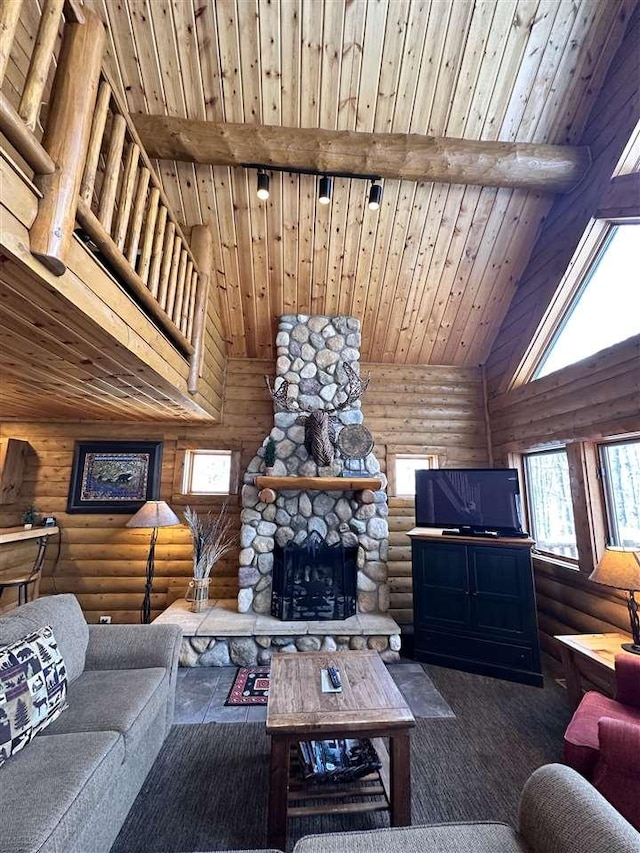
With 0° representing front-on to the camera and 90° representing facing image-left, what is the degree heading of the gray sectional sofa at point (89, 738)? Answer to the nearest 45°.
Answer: approximately 270°

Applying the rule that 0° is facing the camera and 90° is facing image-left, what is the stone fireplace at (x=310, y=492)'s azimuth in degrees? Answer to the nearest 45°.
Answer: approximately 0°

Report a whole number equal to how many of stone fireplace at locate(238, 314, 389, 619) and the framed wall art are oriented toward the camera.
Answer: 2

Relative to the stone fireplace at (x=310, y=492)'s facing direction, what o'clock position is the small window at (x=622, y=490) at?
The small window is roughly at 10 o'clock from the stone fireplace.

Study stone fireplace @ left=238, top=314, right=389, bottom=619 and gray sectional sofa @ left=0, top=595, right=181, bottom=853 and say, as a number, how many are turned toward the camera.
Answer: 1

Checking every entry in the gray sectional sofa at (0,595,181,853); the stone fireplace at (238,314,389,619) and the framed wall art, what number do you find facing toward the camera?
2

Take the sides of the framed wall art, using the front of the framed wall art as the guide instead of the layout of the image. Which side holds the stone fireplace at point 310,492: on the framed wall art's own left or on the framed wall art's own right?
on the framed wall art's own left

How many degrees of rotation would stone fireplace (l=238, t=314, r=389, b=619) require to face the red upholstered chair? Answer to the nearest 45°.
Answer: approximately 45° to its left
